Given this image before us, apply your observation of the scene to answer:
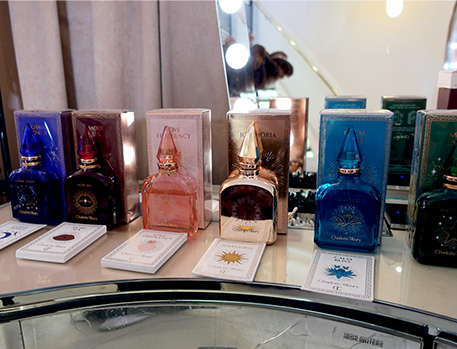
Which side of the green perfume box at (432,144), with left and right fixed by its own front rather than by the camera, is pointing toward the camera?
front

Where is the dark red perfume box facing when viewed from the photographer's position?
facing the viewer and to the left of the viewer

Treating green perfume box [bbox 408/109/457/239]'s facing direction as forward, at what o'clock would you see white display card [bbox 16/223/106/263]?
The white display card is roughly at 2 o'clock from the green perfume box.

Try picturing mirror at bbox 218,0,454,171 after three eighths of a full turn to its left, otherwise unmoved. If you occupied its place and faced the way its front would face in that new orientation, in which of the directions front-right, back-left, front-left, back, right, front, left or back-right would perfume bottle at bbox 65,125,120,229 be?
back

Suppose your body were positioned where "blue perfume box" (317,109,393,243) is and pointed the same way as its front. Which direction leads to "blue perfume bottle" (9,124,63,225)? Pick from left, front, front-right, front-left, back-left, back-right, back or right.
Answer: right

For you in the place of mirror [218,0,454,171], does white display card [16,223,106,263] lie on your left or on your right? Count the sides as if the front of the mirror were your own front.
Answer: on your right

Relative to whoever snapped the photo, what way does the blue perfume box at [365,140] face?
facing the viewer

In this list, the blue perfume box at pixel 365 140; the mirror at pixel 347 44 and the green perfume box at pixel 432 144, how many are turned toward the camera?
3
